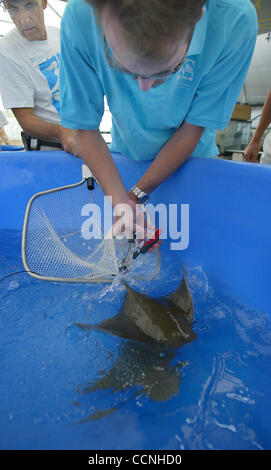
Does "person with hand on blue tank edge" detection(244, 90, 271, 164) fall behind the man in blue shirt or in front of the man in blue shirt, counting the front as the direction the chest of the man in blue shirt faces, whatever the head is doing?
behind

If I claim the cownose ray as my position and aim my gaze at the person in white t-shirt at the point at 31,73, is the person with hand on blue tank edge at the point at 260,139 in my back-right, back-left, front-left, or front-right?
front-right

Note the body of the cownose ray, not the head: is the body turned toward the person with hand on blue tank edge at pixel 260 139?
no

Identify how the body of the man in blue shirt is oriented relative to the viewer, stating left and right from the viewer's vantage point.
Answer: facing the viewer

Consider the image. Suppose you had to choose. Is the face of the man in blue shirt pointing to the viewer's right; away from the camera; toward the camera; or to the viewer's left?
toward the camera

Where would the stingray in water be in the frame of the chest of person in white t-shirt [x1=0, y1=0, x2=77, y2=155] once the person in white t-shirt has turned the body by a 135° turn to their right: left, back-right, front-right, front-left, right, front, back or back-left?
left

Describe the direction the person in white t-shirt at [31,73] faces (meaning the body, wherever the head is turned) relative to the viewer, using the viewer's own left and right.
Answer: facing the viewer and to the right of the viewer

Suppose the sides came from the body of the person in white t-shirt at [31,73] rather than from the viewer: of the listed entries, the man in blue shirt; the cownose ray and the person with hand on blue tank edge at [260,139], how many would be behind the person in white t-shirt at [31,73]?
0
